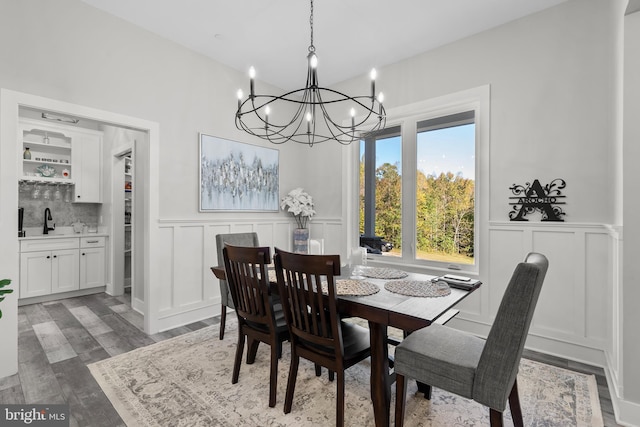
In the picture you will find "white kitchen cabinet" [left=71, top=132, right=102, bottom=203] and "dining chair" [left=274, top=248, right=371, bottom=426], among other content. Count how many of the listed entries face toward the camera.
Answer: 1

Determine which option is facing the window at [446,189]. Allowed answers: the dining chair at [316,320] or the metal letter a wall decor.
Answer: the dining chair

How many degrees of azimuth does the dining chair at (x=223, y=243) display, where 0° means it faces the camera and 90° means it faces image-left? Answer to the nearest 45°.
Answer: approximately 315°

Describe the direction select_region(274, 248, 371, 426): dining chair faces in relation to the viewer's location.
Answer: facing away from the viewer and to the right of the viewer

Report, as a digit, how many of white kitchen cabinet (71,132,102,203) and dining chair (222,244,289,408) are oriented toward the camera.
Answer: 1

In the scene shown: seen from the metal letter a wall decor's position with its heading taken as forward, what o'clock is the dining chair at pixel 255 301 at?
The dining chair is roughly at 1 o'clock from the metal letter a wall decor.

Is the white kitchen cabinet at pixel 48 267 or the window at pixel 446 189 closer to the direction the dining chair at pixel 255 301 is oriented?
the window

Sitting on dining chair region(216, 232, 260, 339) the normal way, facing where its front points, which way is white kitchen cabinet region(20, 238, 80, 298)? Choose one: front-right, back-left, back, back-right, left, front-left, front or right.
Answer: back

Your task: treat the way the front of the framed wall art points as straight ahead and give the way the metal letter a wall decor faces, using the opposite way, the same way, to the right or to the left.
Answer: to the right

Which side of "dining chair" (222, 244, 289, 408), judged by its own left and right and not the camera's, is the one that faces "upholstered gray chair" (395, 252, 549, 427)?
right

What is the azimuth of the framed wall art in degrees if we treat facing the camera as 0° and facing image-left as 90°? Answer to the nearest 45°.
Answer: approximately 315°
